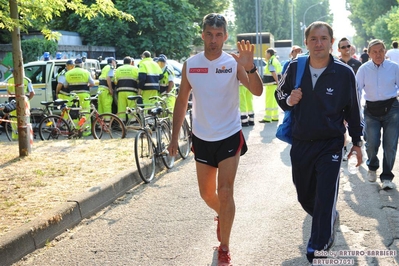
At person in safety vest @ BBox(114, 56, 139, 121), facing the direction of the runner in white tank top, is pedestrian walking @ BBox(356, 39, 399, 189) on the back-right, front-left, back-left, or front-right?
front-left

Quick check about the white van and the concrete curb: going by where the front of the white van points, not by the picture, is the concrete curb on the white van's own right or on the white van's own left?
on the white van's own left

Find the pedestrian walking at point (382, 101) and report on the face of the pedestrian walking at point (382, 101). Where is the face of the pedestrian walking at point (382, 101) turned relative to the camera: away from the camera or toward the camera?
toward the camera

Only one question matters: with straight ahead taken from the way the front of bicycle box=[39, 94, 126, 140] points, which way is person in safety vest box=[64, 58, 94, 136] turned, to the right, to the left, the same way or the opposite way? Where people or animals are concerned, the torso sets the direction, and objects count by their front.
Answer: to the left

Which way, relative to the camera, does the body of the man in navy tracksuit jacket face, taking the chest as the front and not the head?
toward the camera

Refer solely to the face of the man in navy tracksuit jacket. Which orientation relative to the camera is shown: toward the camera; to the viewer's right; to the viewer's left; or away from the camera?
toward the camera

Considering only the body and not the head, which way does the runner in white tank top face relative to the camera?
toward the camera

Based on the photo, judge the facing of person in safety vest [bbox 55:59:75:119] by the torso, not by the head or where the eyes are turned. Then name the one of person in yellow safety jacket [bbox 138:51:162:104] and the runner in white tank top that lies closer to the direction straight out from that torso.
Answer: the person in yellow safety jacket

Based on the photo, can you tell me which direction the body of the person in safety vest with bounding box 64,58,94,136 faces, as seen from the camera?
away from the camera

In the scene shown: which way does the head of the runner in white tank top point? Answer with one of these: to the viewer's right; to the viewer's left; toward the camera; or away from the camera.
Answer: toward the camera
